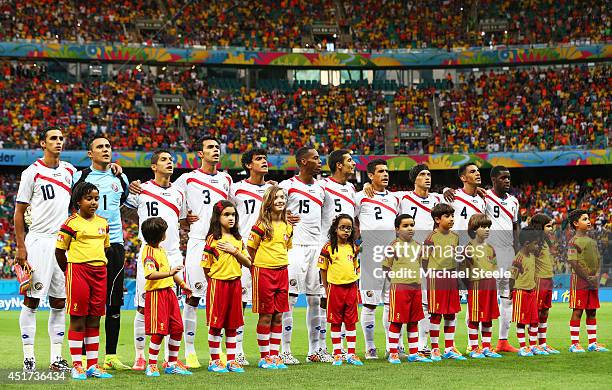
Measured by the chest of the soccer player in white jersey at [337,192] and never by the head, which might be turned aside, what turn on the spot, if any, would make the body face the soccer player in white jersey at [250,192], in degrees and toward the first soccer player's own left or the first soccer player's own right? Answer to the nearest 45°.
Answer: approximately 135° to the first soccer player's own right

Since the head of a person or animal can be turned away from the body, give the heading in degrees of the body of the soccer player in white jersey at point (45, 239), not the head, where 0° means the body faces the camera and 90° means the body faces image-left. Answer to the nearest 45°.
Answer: approximately 315°

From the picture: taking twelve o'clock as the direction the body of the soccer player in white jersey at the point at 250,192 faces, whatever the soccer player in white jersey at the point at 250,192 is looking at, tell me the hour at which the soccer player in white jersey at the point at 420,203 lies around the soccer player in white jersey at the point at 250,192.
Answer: the soccer player in white jersey at the point at 420,203 is roughly at 10 o'clock from the soccer player in white jersey at the point at 250,192.

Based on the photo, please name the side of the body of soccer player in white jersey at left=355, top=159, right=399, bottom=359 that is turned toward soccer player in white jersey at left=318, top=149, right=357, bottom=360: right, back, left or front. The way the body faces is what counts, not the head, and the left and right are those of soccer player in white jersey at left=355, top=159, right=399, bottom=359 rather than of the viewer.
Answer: right

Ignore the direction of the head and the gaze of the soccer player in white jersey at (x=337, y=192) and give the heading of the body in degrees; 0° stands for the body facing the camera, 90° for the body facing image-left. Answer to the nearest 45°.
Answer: approximately 315°

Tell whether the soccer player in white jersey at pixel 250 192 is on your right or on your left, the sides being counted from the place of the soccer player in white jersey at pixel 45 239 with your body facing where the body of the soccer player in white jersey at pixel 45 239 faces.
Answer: on your left

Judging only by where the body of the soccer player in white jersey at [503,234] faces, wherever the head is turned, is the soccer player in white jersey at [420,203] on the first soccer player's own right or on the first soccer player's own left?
on the first soccer player's own right
